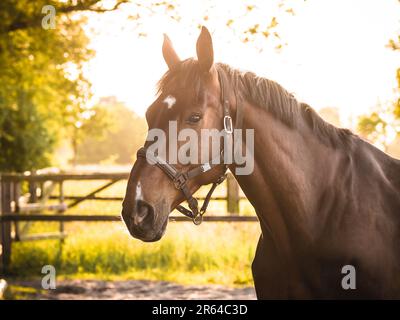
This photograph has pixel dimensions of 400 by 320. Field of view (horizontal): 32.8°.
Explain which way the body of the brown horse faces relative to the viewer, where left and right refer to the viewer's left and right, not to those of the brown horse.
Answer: facing the viewer and to the left of the viewer

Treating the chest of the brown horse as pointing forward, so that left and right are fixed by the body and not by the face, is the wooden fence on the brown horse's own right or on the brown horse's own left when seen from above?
on the brown horse's own right

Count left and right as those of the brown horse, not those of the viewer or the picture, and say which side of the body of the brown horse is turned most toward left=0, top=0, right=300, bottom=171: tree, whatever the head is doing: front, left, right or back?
right
